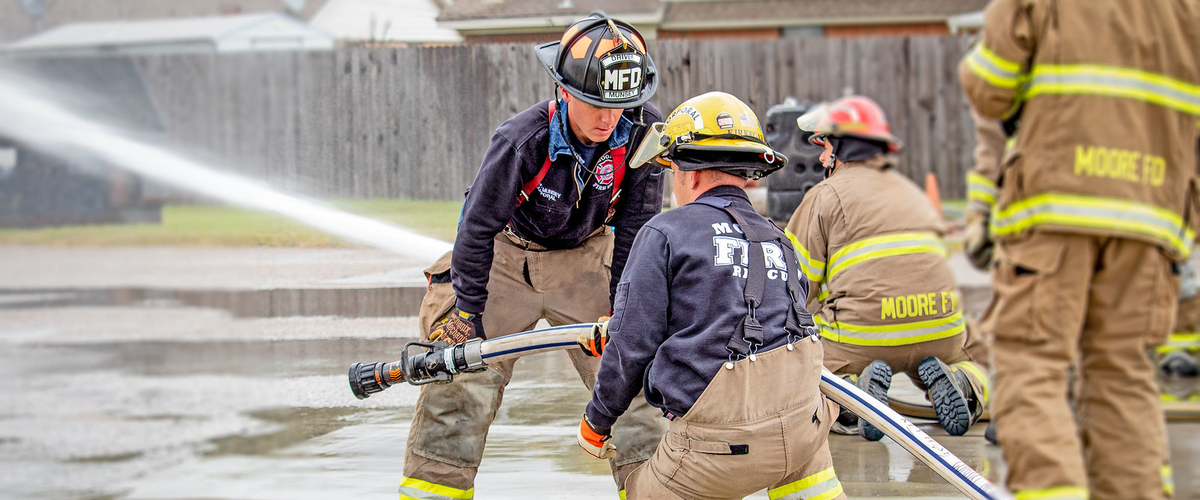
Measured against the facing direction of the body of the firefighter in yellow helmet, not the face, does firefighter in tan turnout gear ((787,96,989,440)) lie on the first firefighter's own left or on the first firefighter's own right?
on the first firefighter's own right

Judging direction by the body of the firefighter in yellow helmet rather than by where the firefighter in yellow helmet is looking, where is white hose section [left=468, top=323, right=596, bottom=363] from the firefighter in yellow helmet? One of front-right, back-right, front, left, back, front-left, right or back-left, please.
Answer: front

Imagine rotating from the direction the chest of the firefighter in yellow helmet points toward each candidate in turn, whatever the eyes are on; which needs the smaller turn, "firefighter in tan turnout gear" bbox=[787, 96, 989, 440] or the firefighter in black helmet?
the firefighter in black helmet

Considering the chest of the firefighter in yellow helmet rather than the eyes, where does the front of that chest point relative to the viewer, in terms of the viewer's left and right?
facing away from the viewer and to the left of the viewer

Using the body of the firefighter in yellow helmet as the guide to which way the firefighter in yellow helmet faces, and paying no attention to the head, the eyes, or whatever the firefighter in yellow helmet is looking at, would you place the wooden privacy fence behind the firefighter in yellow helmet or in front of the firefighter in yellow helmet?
in front

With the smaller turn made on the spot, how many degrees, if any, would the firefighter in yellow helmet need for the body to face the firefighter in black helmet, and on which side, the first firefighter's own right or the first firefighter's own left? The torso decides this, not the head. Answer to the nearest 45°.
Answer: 0° — they already face them

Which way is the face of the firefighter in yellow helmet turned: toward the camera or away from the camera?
away from the camera

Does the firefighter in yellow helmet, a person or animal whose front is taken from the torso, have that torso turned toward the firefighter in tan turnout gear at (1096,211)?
no

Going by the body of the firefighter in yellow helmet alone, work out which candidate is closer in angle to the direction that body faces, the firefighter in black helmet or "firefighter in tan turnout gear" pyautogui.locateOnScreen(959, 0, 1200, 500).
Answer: the firefighter in black helmet

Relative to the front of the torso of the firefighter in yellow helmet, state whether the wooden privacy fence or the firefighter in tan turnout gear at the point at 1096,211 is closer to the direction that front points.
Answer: the wooden privacy fence

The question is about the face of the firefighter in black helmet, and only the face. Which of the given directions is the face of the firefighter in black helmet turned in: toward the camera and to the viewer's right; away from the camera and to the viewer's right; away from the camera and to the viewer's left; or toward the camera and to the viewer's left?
toward the camera and to the viewer's right

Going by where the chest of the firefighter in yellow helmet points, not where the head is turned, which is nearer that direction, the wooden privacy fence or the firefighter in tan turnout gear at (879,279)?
the wooden privacy fence
